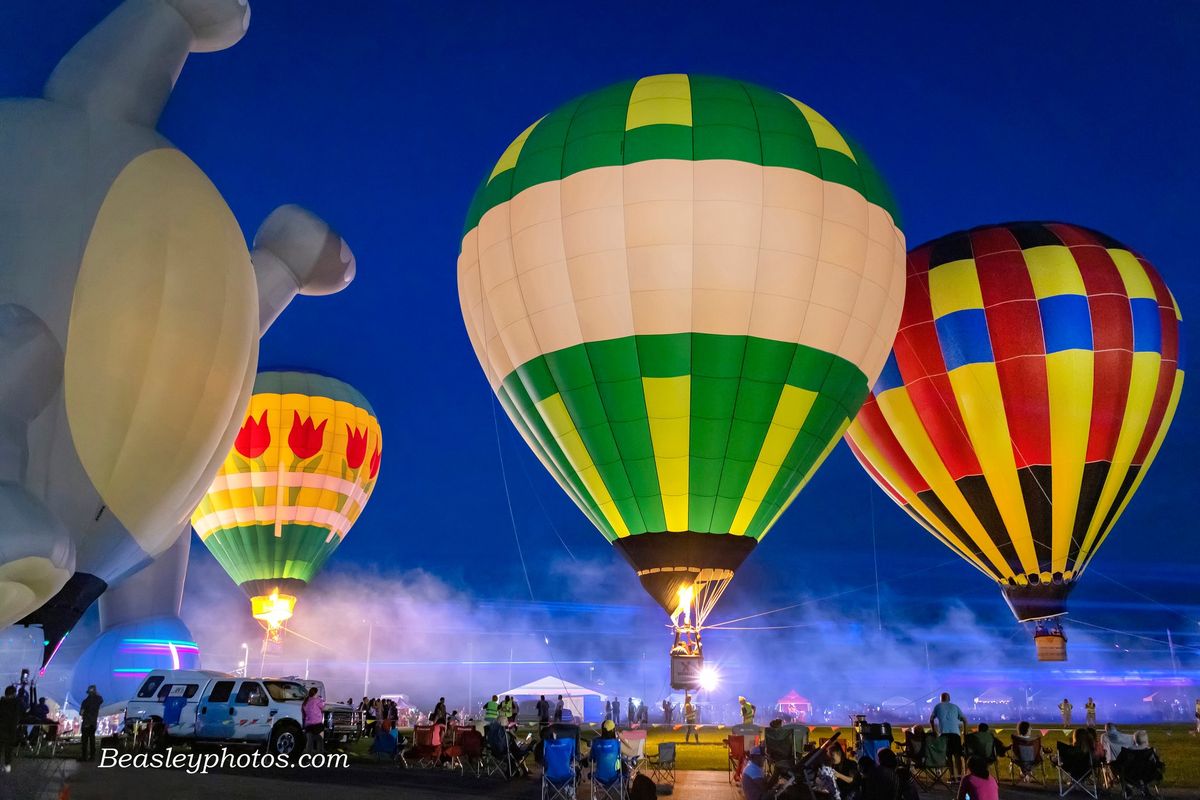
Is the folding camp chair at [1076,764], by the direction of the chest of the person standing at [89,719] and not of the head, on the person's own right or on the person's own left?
on the person's own right

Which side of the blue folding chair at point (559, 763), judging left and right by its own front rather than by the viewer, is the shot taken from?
back

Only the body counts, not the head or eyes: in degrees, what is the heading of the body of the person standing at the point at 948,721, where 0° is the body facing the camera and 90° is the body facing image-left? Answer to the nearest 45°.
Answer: approximately 180°

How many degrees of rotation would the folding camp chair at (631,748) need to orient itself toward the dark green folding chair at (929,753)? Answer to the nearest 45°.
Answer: approximately 90° to its right

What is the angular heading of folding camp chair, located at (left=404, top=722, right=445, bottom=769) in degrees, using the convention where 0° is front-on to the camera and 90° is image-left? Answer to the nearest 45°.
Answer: approximately 225°

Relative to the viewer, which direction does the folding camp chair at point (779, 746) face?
away from the camera

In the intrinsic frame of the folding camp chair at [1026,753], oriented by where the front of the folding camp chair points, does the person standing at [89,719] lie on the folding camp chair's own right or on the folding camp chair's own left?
on the folding camp chair's own left

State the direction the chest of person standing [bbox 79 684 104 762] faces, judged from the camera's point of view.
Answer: away from the camera

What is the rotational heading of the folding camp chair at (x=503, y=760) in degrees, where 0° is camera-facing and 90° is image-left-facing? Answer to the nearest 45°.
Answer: approximately 225°

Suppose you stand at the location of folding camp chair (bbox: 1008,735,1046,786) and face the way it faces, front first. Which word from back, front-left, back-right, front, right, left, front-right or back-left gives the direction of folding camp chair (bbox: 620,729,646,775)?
back-left

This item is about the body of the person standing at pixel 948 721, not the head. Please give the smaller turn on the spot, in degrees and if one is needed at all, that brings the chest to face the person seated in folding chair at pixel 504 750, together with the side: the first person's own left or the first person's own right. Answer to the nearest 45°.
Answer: approximately 90° to the first person's own left

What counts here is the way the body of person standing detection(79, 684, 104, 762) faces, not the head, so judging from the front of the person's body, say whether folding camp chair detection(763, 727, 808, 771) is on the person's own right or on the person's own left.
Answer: on the person's own right

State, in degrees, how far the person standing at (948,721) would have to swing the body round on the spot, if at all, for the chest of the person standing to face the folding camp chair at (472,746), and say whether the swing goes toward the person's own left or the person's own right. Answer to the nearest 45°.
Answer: approximately 90° to the person's own left

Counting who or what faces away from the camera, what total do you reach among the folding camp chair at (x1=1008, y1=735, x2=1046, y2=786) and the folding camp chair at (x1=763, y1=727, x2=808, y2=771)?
2

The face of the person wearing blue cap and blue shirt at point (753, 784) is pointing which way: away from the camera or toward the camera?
away from the camera
